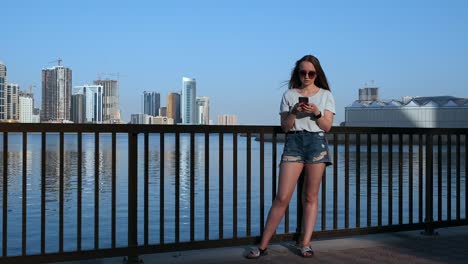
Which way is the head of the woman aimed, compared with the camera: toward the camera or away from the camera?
toward the camera

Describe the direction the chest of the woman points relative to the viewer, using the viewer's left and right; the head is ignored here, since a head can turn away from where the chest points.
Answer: facing the viewer
